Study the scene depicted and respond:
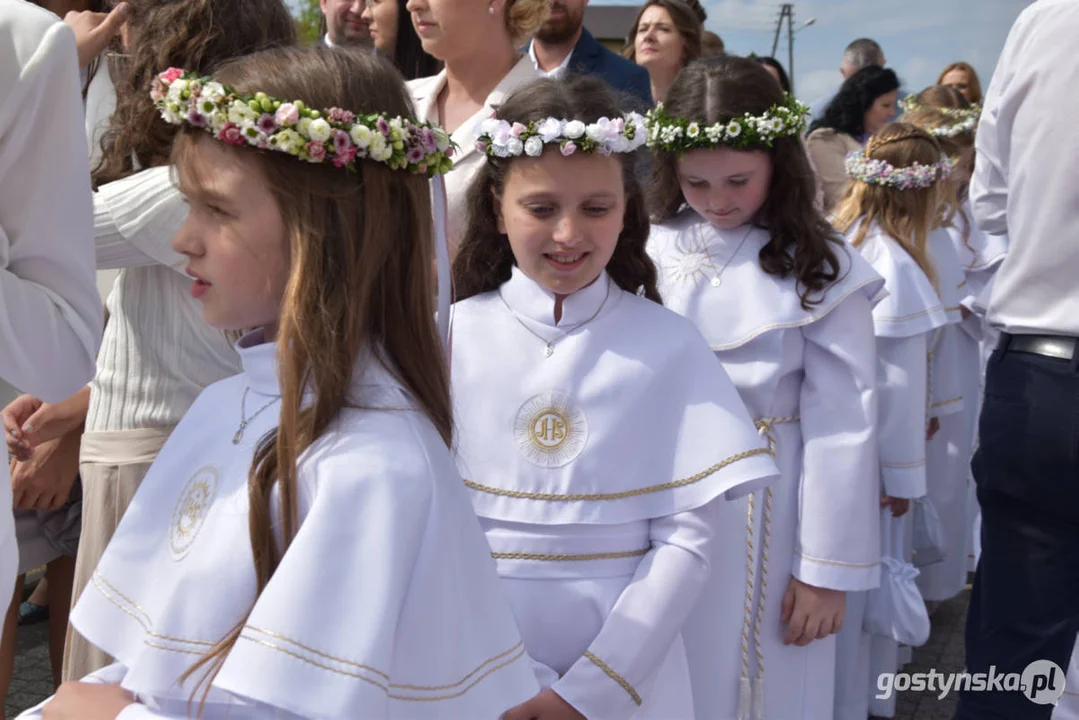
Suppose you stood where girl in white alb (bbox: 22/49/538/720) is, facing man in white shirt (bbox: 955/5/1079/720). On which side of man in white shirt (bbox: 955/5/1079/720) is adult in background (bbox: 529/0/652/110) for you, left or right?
left

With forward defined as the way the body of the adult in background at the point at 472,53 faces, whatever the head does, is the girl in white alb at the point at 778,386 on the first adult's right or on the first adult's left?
on the first adult's left

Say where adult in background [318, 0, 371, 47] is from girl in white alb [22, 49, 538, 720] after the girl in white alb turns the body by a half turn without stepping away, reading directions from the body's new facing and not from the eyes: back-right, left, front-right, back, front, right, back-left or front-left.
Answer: front-left

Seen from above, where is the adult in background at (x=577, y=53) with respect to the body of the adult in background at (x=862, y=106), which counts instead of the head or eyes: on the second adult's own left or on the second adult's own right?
on the second adult's own right

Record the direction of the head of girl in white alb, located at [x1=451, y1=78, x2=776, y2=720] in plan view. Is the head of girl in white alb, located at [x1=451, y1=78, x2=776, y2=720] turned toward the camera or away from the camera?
toward the camera

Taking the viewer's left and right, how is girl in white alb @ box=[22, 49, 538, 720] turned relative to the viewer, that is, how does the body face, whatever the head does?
facing the viewer and to the left of the viewer

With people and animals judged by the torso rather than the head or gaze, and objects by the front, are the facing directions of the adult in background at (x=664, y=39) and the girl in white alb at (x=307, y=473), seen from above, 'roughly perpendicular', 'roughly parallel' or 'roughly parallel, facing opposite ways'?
roughly parallel

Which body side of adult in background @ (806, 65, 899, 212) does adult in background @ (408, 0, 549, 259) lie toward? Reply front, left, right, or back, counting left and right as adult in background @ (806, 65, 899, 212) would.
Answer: right

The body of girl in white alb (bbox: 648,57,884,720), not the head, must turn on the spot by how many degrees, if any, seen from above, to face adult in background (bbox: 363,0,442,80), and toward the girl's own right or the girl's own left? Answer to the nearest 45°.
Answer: approximately 90° to the girl's own right

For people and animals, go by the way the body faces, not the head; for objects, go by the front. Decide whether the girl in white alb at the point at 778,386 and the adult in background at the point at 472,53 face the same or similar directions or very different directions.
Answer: same or similar directions

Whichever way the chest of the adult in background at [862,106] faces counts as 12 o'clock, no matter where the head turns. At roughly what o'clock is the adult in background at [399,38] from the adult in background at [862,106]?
the adult in background at [399,38] is roughly at 4 o'clock from the adult in background at [862,106].
